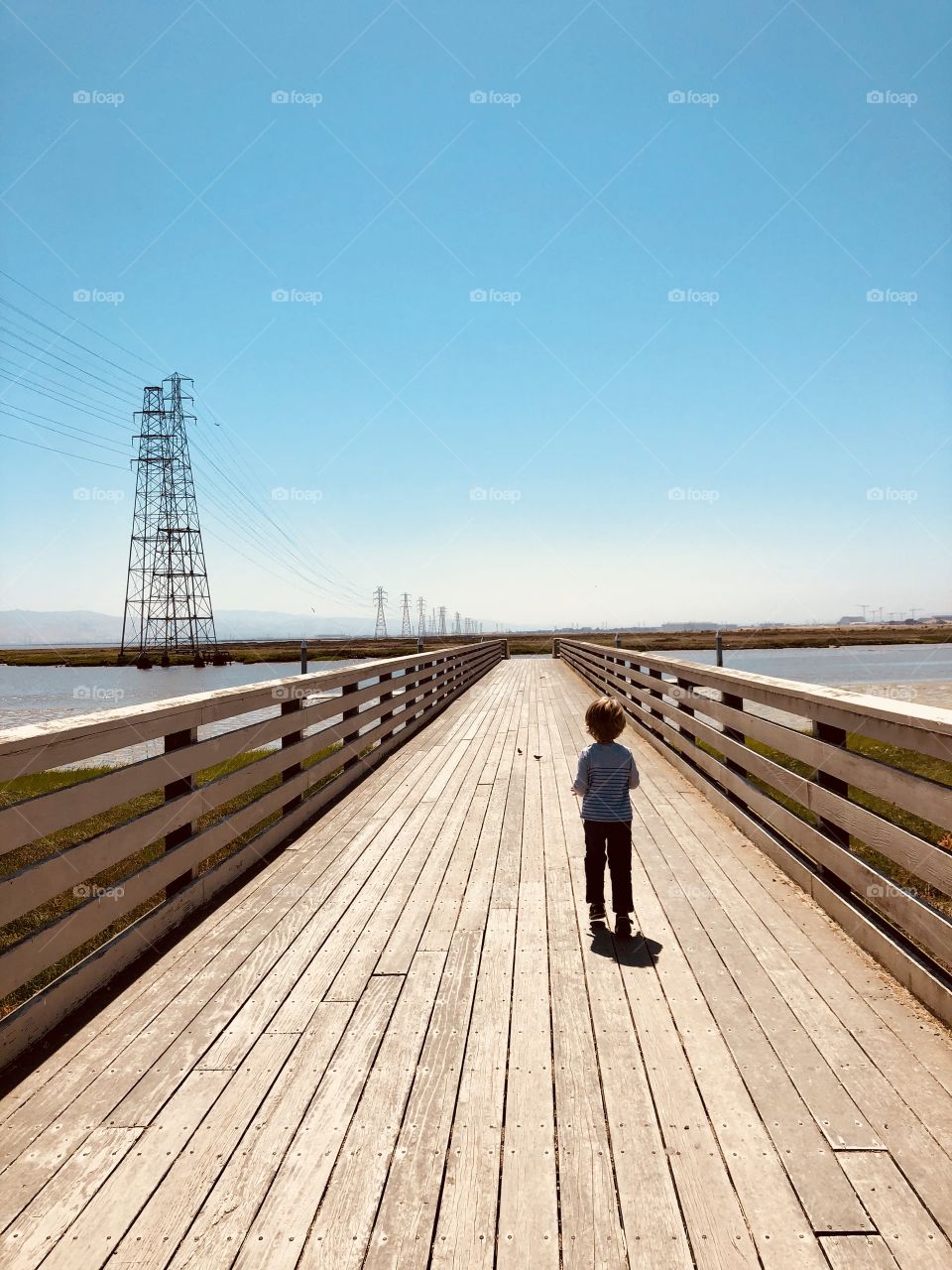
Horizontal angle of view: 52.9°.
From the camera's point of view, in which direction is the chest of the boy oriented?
away from the camera

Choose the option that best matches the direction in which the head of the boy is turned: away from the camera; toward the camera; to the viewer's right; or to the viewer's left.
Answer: away from the camera
